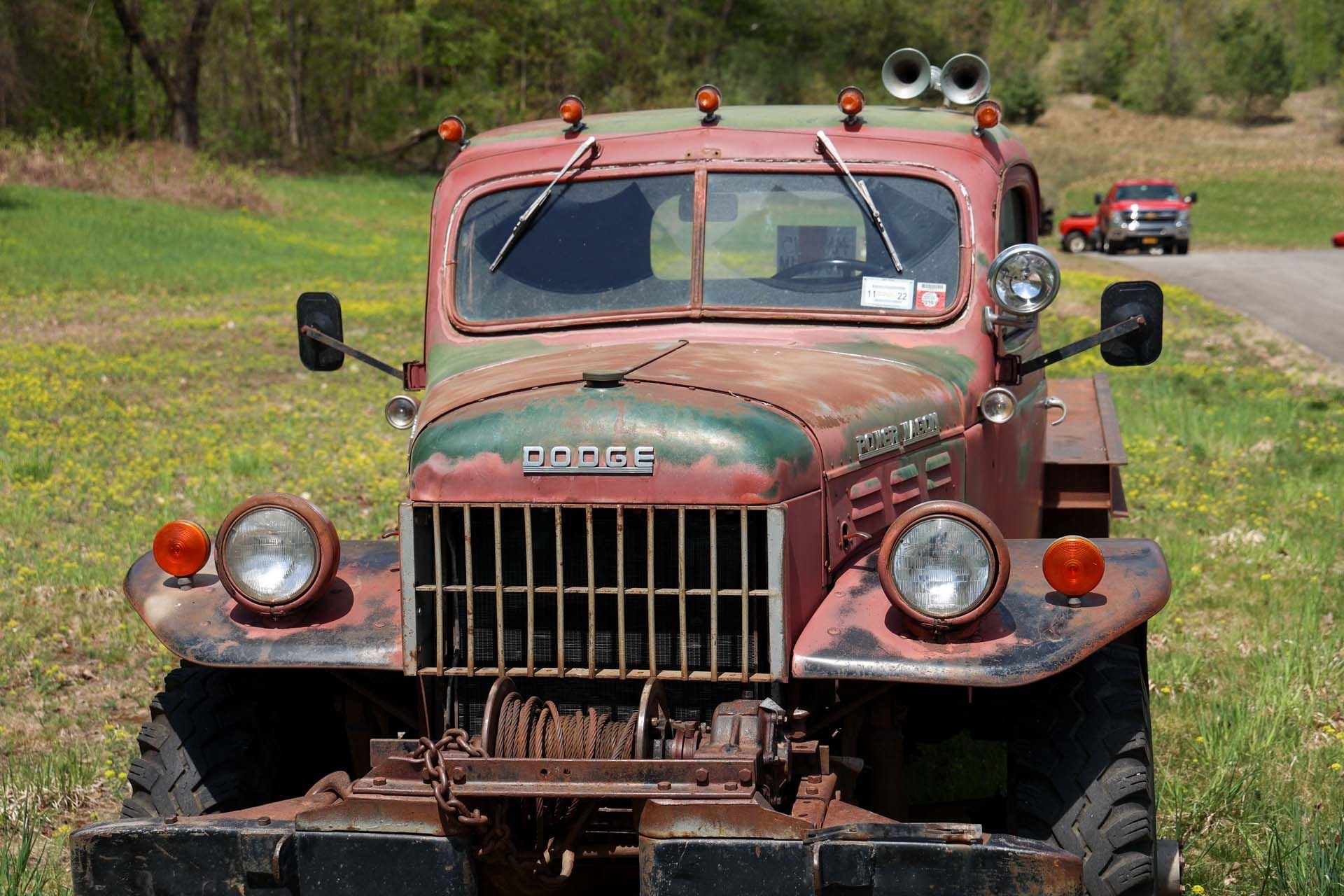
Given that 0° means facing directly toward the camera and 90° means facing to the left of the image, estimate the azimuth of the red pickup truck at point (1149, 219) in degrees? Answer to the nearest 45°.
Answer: approximately 0°

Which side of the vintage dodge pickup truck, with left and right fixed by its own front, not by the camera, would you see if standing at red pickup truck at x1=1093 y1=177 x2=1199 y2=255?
back

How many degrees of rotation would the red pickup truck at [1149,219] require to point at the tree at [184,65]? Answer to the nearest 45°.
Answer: approximately 90° to its right

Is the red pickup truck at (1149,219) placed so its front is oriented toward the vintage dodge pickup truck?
yes

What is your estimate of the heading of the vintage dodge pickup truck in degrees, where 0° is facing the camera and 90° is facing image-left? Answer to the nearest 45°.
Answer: approximately 0°

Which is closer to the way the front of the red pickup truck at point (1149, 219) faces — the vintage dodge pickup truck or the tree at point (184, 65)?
the vintage dodge pickup truck

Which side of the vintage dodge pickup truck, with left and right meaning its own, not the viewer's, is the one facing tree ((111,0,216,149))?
back

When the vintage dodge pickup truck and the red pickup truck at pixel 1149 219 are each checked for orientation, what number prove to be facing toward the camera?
2
